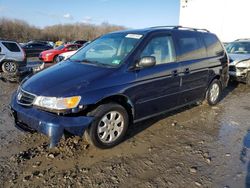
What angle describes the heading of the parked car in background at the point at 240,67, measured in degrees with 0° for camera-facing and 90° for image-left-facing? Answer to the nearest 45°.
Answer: approximately 45°

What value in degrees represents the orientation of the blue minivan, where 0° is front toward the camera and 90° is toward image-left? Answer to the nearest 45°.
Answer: approximately 45°

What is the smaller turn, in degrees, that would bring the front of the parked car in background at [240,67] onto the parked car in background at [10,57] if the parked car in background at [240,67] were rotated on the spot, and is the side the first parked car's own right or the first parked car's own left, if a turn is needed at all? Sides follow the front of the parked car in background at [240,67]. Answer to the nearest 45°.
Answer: approximately 45° to the first parked car's own right

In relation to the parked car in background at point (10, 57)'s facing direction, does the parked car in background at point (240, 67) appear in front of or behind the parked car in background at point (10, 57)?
behind

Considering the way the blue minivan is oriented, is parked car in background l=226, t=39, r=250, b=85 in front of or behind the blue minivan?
behind

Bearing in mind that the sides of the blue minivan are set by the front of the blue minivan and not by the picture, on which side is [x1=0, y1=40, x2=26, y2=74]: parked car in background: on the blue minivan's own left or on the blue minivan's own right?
on the blue minivan's own right
